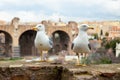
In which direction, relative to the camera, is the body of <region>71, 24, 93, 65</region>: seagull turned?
toward the camera
